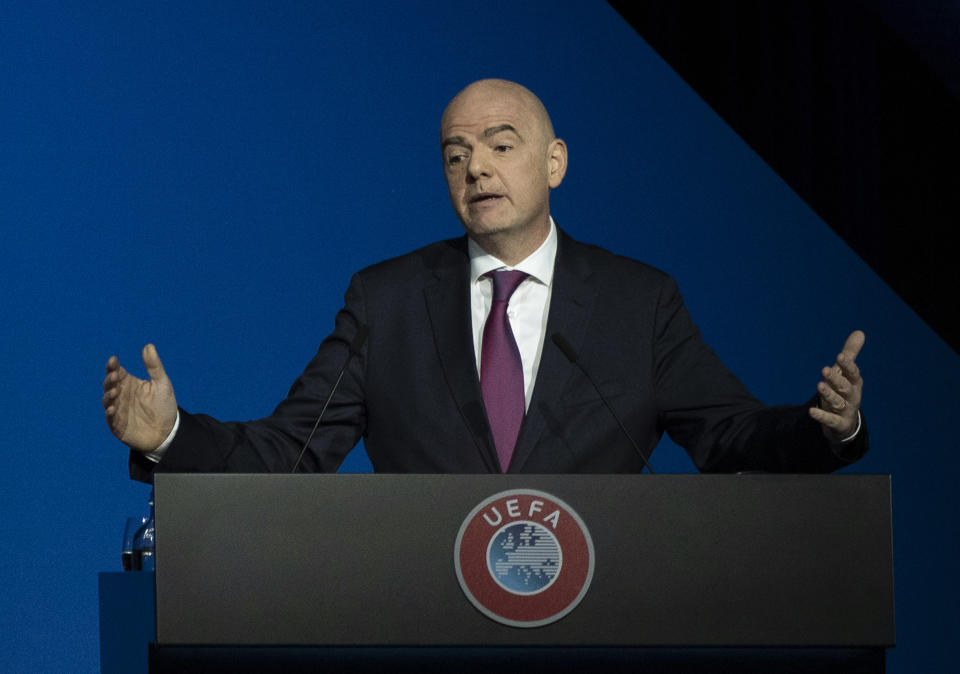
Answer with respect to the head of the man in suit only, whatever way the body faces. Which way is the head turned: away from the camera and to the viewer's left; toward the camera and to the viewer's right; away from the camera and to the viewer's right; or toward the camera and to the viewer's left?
toward the camera and to the viewer's left

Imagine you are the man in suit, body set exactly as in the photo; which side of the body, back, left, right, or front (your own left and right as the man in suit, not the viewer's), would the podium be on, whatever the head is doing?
front

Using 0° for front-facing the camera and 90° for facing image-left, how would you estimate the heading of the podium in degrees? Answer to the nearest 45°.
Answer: approximately 0°

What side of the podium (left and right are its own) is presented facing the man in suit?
back

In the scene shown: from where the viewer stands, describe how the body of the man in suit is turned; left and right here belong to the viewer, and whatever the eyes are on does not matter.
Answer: facing the viewer

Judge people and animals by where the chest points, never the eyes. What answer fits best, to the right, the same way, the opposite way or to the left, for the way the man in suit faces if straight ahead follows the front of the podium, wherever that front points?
the same way
